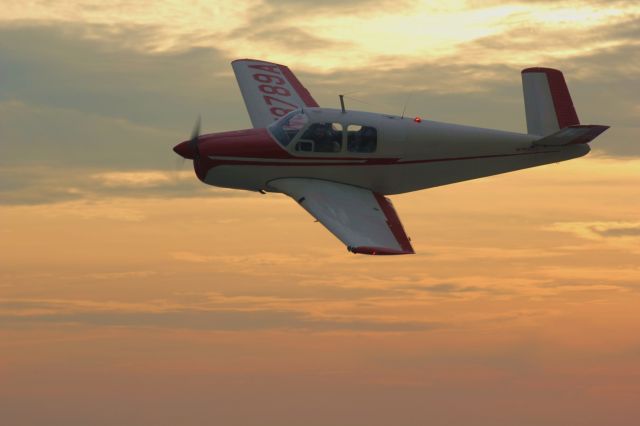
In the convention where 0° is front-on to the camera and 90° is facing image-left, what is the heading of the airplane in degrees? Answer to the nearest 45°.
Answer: approximately 90°
